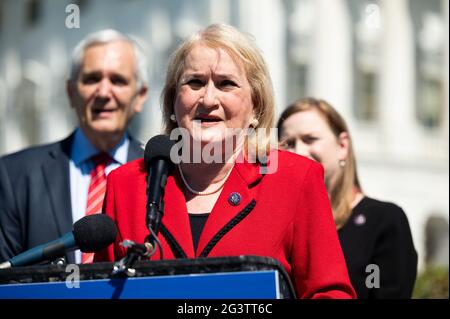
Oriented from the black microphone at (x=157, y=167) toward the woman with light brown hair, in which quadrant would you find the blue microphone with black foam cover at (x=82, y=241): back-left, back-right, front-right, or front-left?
back-left

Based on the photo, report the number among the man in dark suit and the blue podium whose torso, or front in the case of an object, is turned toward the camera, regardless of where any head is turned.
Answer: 2

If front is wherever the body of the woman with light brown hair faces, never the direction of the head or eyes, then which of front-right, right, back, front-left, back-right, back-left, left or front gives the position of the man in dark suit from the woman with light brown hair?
front-right

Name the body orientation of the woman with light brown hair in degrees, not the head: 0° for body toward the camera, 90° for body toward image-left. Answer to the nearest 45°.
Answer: approximately 45°

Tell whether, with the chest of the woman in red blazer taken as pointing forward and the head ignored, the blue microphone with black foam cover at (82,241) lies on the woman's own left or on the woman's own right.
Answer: on the woman's own right

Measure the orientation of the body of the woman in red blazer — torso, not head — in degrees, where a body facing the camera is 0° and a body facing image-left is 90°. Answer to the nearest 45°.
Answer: approximately 0°
